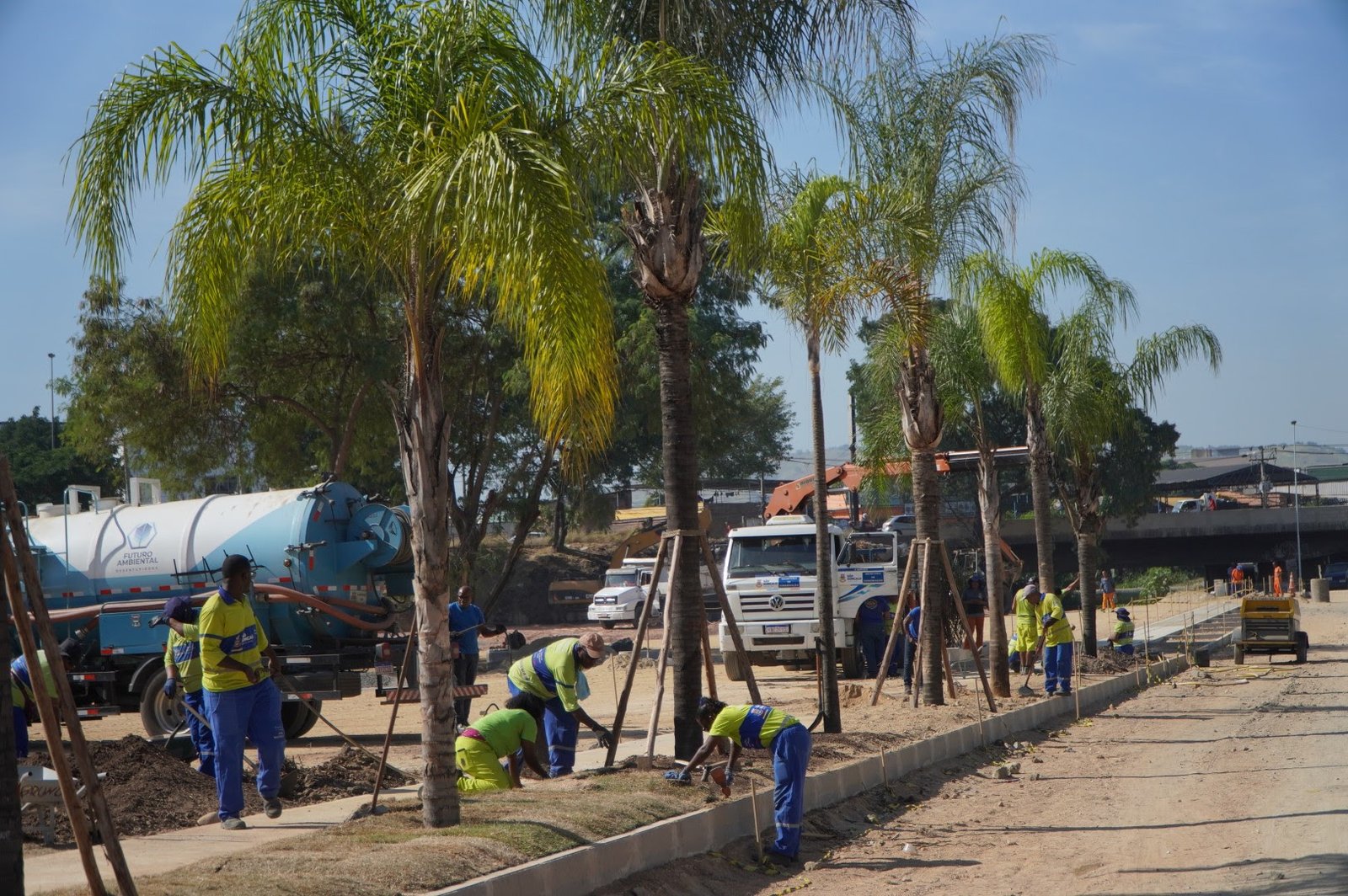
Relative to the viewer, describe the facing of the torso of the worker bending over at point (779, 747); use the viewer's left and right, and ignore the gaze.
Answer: facing to the left of the viewer

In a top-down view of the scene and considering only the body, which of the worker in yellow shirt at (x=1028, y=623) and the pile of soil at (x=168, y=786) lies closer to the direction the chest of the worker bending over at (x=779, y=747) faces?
the pile of soil

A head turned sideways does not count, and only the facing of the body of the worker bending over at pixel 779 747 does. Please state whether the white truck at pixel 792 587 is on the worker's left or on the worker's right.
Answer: on the worker's right

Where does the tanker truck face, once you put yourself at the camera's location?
facing away from the viewer and to the left of the viewer

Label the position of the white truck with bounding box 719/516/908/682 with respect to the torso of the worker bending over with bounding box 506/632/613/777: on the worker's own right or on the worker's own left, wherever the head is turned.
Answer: on the worker's own left

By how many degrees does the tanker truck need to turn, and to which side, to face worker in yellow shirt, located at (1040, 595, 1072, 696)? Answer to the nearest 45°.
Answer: approximately 135° to its right

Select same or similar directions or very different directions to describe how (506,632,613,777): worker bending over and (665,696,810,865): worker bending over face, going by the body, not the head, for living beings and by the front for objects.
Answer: very different directions

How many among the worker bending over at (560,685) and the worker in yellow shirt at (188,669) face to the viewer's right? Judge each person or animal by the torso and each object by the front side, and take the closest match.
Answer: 1

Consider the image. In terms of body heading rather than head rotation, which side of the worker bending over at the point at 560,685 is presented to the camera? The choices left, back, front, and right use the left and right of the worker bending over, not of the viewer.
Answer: right

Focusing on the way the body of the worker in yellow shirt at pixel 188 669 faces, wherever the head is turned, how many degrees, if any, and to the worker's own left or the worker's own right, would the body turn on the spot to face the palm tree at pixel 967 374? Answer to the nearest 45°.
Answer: approximately 180°
